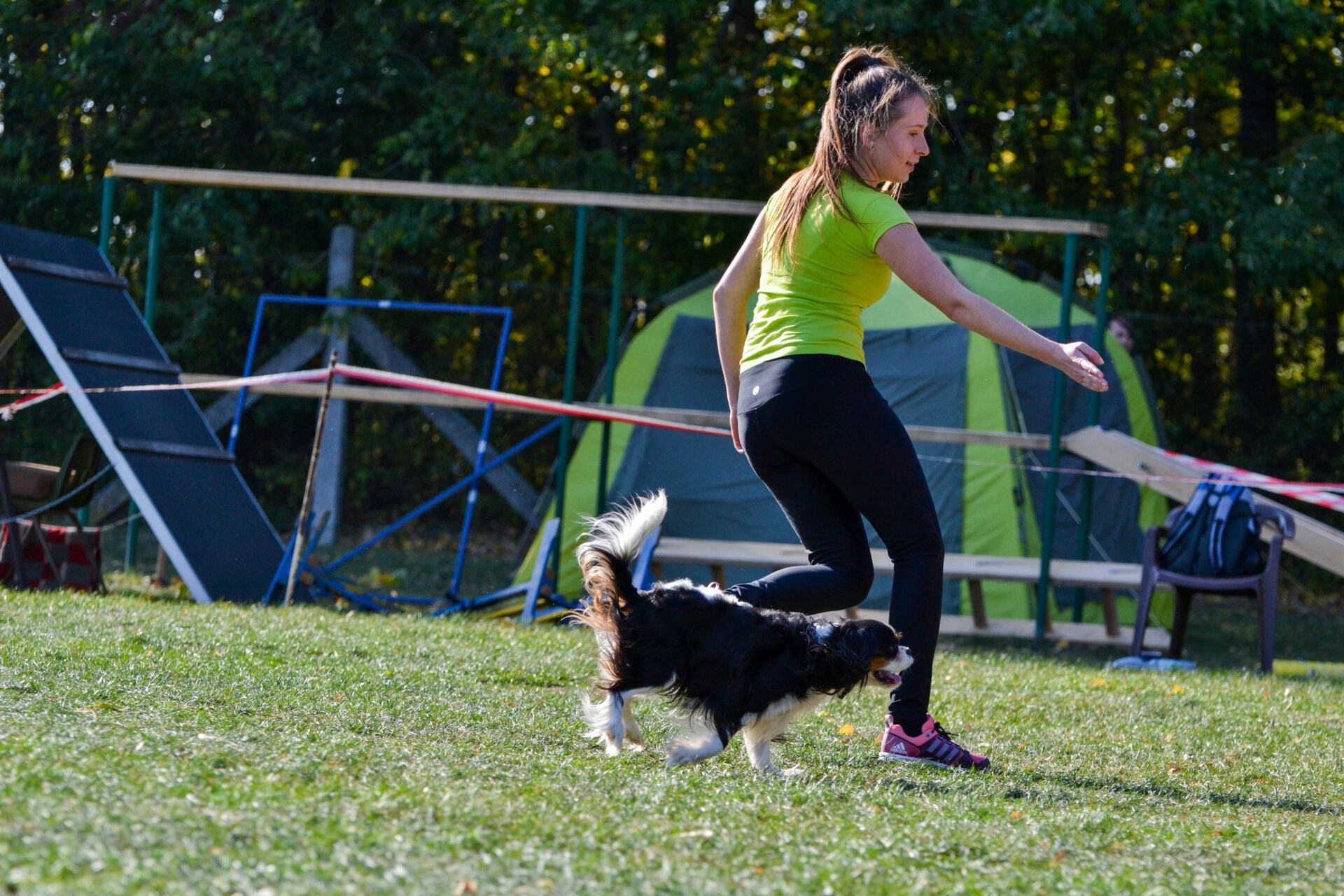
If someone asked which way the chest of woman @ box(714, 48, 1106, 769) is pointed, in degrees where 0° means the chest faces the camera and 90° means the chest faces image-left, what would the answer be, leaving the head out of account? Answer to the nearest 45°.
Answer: approximately 225°

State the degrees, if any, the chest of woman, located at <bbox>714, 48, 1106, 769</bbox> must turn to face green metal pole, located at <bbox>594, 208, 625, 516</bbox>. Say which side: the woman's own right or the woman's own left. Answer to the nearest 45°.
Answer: approximately 45° to the woman's own left

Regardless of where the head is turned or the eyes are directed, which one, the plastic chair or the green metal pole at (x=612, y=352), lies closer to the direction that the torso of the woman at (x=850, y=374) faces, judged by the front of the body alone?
the plastic chair

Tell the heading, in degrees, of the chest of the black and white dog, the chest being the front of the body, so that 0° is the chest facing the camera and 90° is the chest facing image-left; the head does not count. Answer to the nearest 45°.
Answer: approximately 270°

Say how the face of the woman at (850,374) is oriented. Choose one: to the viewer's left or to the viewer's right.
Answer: to the viewer's right

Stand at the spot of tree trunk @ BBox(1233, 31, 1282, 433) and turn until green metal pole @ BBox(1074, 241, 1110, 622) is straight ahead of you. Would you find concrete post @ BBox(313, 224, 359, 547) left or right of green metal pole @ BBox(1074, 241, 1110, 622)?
right

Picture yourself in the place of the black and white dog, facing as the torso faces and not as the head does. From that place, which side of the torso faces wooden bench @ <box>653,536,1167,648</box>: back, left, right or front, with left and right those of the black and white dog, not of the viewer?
left
